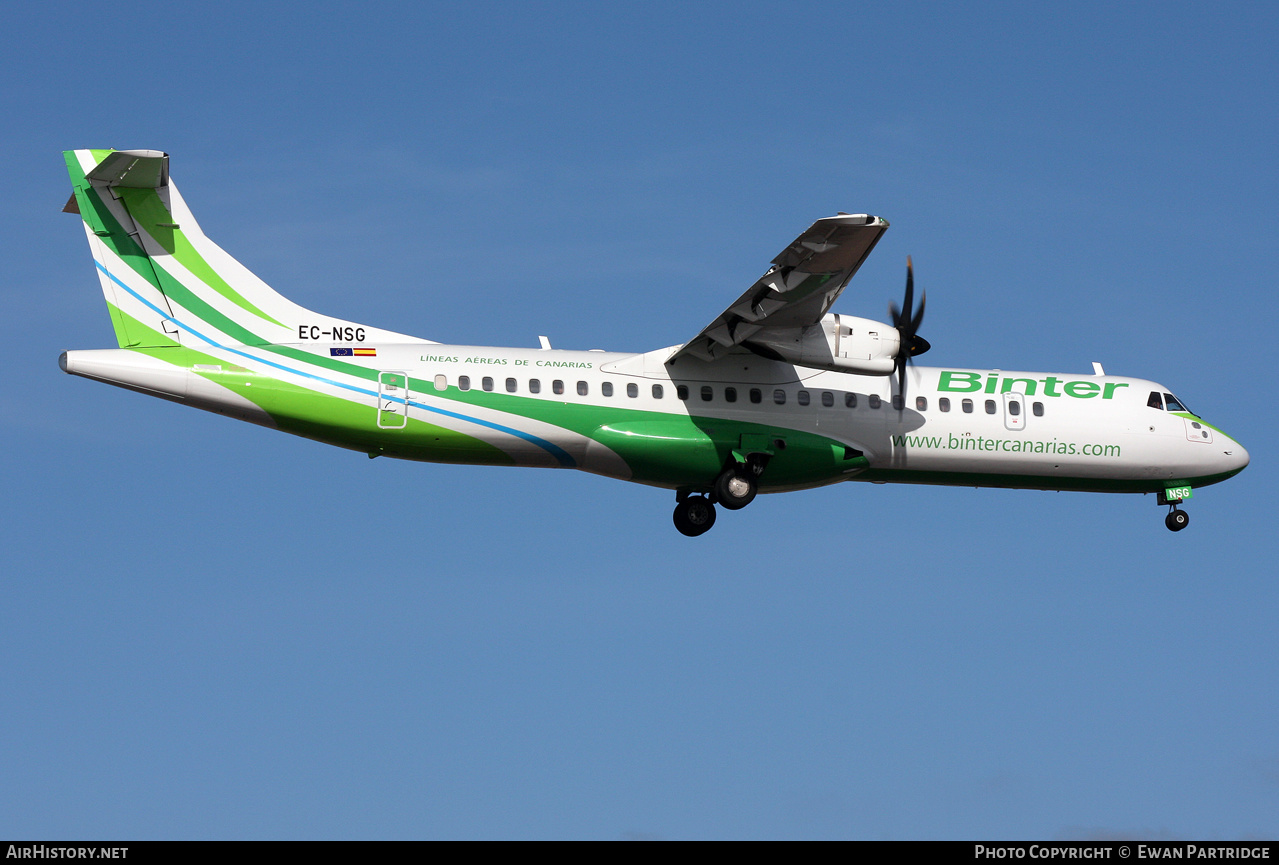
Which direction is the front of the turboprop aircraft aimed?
to the viewer's right
